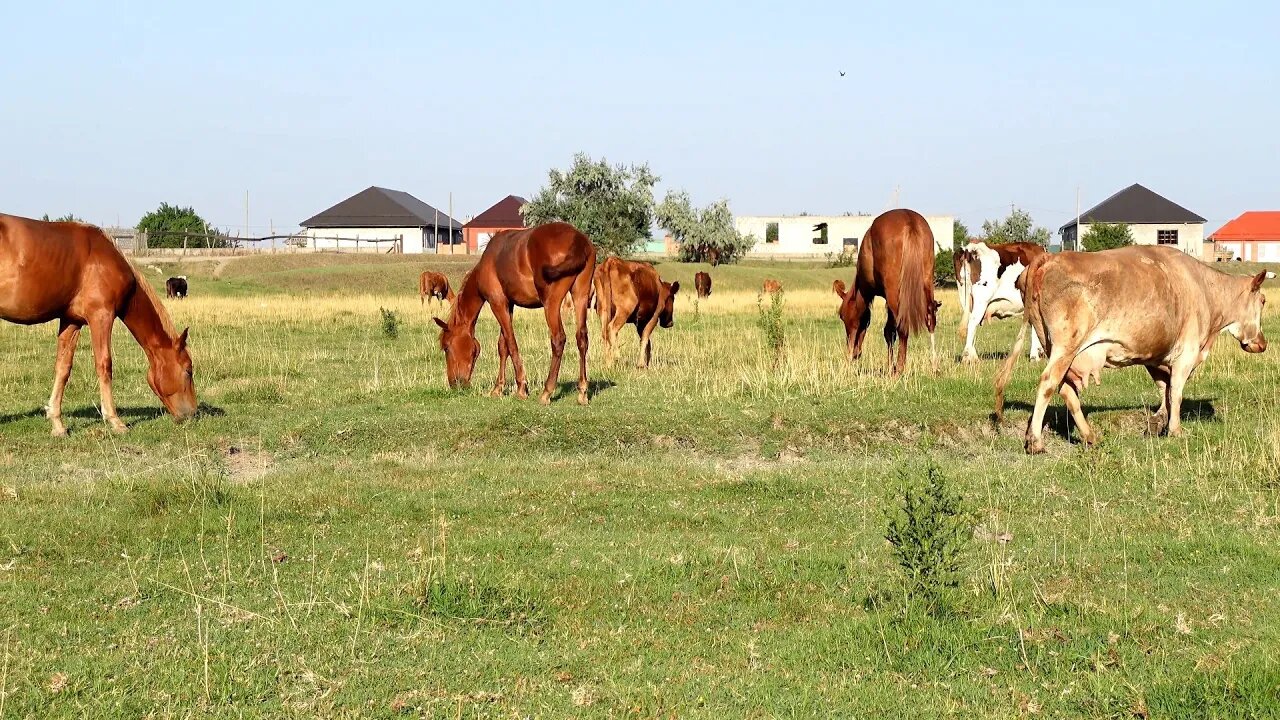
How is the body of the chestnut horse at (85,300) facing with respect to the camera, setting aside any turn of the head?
to the viewer's right

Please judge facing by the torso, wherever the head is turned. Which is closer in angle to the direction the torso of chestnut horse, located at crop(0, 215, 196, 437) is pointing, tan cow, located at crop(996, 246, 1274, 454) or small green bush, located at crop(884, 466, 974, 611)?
the tan cow

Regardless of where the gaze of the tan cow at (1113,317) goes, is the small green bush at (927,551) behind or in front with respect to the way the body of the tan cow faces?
behind

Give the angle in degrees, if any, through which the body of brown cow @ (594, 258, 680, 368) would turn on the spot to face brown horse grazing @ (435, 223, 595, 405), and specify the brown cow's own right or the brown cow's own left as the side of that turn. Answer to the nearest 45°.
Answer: approximately 135° to the brown cow's own right

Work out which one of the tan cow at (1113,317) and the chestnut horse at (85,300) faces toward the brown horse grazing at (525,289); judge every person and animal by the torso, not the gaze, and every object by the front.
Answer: the chestnut horse

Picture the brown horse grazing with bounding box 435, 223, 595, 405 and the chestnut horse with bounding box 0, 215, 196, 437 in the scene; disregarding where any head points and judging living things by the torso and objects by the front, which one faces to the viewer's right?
the chestnut horse

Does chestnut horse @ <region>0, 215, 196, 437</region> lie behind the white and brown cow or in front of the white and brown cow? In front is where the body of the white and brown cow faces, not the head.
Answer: behind

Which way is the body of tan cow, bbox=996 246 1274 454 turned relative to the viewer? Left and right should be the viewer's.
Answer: facing away from the viewer and to the right of the viewer

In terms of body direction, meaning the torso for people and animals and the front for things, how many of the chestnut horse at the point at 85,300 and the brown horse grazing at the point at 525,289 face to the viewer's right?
1

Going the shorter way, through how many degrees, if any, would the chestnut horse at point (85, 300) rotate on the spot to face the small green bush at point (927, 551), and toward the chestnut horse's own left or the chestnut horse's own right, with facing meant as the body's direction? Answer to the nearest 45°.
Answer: approximately 45° to the chestnut horse's own right

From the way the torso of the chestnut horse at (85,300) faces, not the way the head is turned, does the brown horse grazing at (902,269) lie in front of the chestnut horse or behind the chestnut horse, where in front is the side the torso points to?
in front
